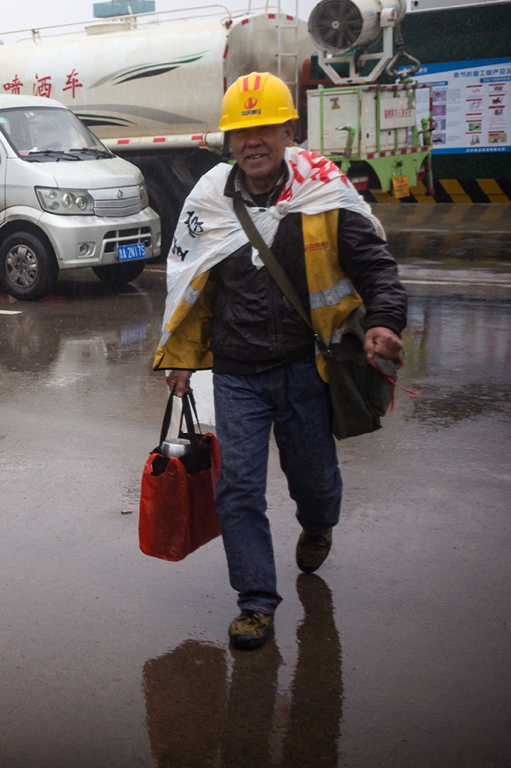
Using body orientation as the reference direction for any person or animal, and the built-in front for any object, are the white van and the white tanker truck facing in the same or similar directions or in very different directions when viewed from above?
very different directions

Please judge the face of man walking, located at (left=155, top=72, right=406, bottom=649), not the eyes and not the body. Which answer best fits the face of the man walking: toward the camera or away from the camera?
toward the camera

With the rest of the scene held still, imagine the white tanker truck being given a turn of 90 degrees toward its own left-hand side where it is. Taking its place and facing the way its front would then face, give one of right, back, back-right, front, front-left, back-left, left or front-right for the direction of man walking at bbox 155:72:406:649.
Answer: front-left

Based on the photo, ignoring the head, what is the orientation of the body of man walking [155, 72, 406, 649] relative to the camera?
toward the camera

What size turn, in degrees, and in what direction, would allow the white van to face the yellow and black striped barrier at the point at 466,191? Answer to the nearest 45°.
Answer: approximately 90° to its left

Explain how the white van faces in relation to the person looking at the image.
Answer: facing the viewer and to the right of the viewer

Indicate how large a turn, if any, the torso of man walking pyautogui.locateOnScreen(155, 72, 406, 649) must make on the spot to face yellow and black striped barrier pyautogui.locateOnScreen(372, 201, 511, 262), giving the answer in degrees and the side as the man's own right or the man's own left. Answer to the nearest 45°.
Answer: approximately 180°

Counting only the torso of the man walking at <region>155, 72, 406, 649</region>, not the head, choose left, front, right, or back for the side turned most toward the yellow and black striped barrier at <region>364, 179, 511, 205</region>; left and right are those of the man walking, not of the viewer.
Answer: back

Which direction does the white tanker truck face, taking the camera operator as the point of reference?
facing away from the viewer and to the left of the viewer
